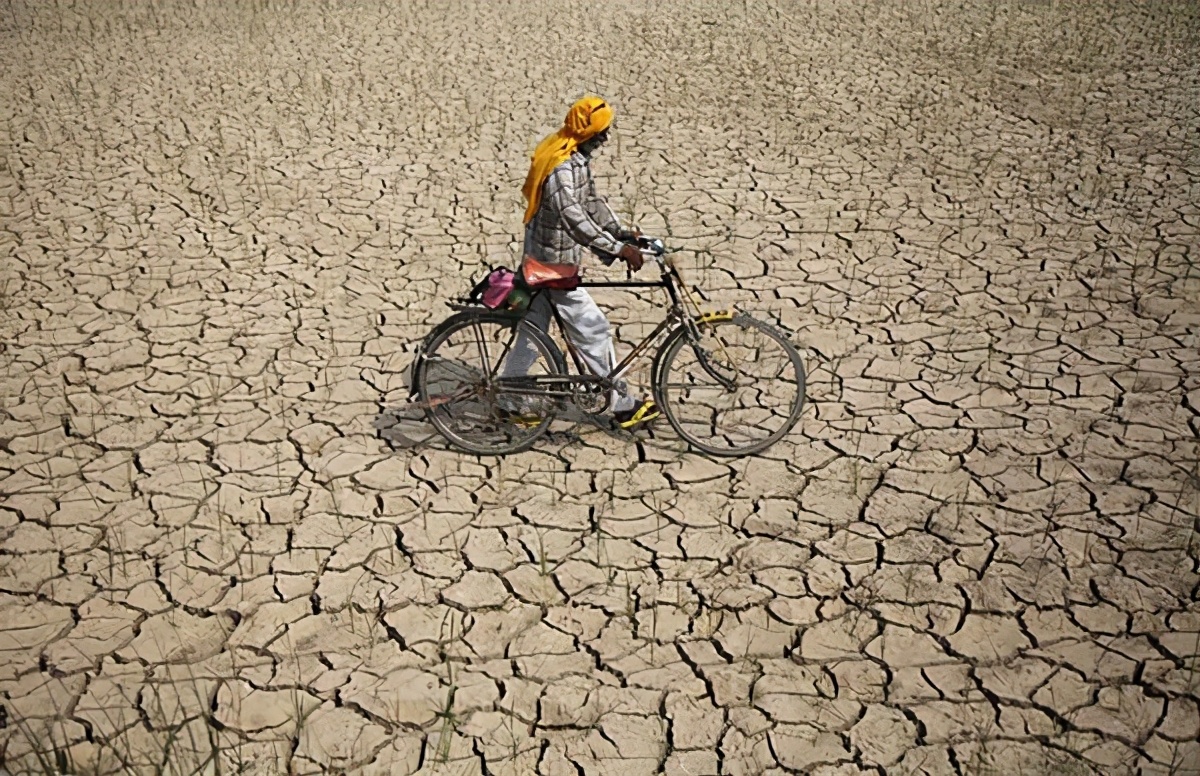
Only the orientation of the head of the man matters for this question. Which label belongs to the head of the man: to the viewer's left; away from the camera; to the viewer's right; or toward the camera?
to the viewer's right

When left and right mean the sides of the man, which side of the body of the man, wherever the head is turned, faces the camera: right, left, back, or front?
right

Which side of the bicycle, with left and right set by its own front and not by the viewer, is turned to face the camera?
right
